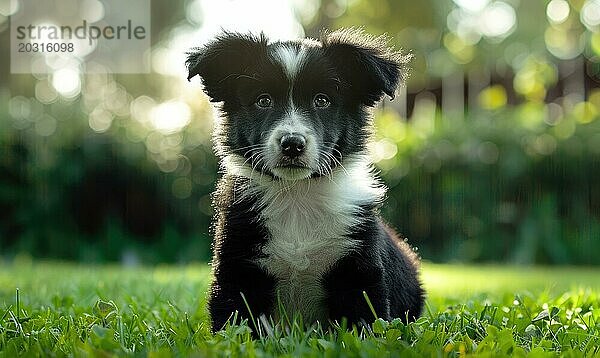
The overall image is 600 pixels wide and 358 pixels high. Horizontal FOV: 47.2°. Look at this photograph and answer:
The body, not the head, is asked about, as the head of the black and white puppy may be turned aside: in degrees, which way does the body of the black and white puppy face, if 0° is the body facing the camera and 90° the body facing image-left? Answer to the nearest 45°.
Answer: approximately 0°
